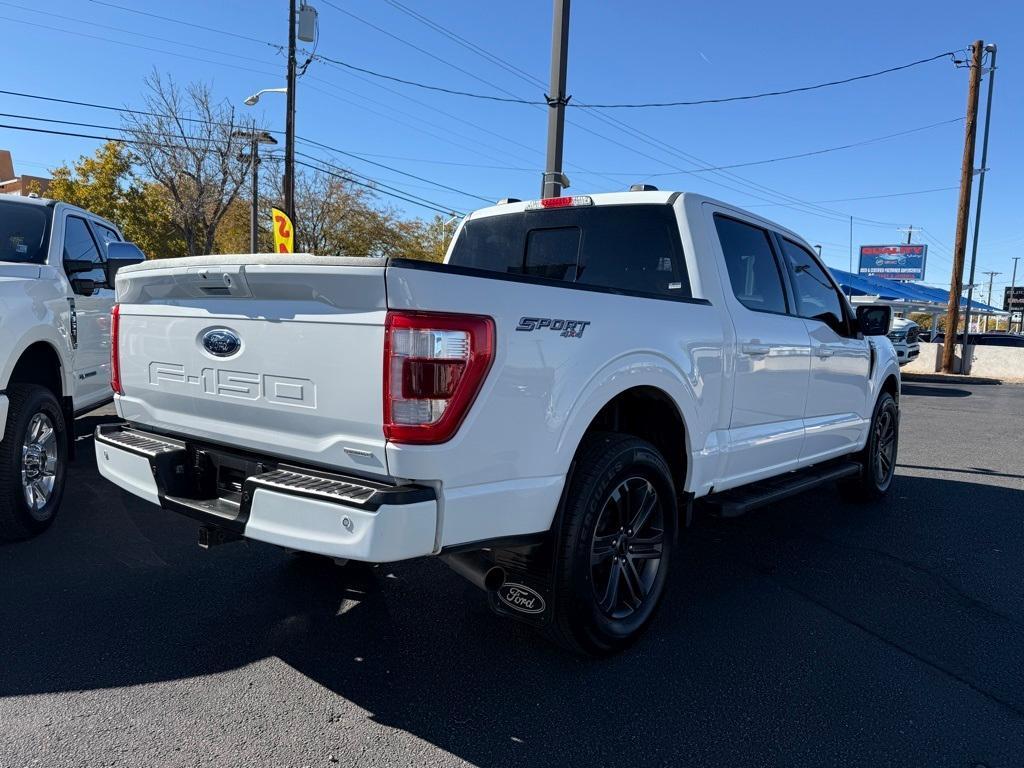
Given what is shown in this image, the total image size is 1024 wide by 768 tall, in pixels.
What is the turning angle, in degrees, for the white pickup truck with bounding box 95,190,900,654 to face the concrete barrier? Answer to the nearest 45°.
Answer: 0° — it already faces it

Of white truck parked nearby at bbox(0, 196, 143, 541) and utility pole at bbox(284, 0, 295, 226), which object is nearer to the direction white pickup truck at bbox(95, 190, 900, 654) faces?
the utility pole

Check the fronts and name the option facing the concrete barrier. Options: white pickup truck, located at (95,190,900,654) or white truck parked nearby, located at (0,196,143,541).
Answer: the white pickup truck

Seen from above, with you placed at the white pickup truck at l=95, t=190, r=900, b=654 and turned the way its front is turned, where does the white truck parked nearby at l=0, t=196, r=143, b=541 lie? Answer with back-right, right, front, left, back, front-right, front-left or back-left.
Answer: left

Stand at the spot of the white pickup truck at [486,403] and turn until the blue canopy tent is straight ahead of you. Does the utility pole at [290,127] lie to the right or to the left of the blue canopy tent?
left

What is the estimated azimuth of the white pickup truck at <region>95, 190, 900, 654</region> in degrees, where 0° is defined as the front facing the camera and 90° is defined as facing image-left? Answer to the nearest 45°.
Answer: approximately 225°

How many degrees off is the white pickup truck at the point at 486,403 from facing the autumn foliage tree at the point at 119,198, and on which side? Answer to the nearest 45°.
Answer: approximately 90° to its left

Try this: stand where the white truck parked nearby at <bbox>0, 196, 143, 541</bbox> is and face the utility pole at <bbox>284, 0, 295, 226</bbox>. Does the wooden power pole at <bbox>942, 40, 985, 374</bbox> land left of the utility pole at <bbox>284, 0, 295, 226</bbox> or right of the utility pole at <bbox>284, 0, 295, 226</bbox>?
right

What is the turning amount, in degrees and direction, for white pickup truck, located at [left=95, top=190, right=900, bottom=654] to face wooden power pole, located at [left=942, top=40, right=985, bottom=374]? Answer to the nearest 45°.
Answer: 0° — it already faces it

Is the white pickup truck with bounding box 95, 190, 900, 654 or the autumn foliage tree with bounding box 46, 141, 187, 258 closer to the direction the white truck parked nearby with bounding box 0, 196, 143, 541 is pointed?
the white pickup truck

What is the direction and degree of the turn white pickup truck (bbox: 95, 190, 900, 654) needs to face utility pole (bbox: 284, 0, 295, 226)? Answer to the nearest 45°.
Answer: approximately 45° to its left

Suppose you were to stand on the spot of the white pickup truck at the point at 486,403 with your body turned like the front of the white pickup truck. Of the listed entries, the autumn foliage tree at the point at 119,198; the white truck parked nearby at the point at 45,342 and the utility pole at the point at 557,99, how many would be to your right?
0
